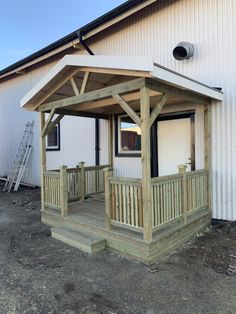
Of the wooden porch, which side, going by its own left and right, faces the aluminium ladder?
right

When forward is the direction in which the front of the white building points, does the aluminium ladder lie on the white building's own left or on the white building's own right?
on the white building's own right

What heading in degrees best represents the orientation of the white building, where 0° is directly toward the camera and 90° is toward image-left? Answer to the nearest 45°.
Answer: approximately 45°

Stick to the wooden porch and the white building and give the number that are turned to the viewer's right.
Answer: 0

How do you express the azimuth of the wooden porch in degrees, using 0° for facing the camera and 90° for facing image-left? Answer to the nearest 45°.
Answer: approximately 45°

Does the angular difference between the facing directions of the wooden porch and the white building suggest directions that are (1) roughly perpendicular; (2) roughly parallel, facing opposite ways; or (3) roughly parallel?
roughly parallel
